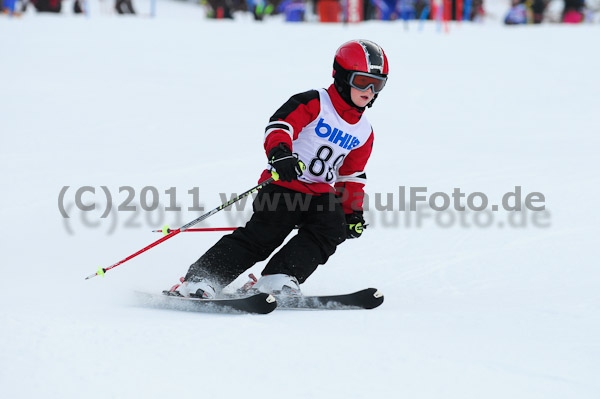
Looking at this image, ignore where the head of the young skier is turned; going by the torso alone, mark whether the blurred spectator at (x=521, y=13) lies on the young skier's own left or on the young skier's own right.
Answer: on the young skier's own left

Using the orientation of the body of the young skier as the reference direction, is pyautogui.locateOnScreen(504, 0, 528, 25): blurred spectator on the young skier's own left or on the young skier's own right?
on the young skier's own left

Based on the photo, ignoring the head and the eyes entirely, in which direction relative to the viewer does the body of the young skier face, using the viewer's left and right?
facing the viewer and to the right of the viewer

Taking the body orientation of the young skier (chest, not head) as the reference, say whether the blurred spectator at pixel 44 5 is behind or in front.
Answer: behind

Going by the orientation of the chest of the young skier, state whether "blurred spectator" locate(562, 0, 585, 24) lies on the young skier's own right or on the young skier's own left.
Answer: on the young skier's own left
